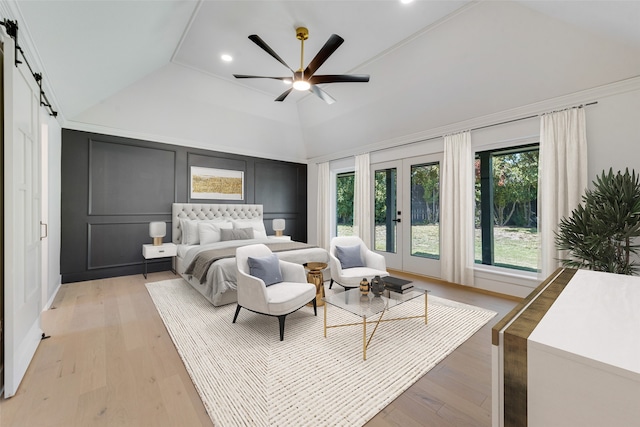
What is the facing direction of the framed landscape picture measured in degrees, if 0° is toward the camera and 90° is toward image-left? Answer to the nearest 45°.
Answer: approximately 315°

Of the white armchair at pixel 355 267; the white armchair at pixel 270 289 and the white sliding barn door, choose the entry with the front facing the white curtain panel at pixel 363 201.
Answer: the white sliding barn door

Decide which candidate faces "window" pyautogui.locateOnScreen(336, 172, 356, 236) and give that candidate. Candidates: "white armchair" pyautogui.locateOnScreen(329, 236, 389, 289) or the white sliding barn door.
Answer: the white sliding barn door

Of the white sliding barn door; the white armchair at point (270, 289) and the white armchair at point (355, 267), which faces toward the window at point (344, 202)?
the white sliding barn door

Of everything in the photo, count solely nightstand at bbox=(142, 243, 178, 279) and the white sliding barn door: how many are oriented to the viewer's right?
1

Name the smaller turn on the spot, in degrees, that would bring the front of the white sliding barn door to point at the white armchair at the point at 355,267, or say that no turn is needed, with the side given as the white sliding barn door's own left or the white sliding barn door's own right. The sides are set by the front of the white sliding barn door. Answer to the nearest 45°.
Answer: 0° — it already faces it

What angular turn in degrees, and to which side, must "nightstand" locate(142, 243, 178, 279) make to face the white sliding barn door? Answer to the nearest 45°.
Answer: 0° — it already faces it

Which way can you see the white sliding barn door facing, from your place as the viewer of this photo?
facing to the right of the viewer

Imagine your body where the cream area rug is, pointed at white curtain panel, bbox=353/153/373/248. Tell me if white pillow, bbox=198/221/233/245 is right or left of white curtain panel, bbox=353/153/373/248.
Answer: left

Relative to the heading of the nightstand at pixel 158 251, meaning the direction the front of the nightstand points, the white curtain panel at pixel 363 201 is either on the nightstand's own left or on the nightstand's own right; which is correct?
on the nightstand's own left

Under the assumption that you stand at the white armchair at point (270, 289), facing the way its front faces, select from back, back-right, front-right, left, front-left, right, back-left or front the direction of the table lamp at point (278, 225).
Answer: back-left

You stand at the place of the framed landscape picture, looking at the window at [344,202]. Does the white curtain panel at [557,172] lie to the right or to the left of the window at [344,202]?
right
